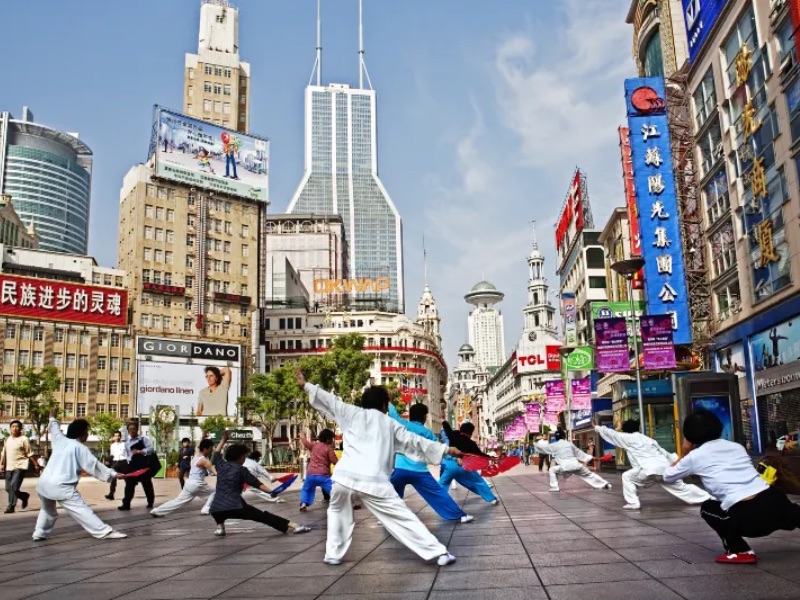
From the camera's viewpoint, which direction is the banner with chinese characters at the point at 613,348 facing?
toward the camera

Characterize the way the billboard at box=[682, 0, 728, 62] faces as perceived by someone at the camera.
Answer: facing the viewer and to the left of the viewer

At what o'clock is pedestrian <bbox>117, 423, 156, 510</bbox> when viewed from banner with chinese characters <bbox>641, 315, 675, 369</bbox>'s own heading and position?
The pedestrian is roughly at 1 o'clock from the banner with chinese characters.

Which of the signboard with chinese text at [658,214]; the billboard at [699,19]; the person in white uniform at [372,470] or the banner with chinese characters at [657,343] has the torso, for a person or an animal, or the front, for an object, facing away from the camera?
the person in white uniform

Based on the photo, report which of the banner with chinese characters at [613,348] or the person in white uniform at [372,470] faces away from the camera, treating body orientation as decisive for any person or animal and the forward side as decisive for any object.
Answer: the person in white uniform

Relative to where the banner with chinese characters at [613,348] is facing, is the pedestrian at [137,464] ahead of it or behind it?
ahead

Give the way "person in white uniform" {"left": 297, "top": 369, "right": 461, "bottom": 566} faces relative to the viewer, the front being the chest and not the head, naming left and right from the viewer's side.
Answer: facing away from the viewer

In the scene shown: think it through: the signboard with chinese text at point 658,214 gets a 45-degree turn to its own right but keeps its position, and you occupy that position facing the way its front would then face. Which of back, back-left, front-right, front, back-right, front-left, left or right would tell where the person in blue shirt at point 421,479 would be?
front-left

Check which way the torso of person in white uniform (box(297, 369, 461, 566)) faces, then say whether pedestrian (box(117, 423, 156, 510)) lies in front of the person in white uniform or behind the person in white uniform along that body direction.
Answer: in front

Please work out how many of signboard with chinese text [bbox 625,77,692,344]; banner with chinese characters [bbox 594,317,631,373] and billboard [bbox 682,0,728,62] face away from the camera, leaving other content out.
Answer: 0

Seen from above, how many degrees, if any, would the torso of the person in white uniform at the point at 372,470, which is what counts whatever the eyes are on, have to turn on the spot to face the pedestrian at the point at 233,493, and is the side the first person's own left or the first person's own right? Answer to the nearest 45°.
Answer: approximately 45° to the first person's own left

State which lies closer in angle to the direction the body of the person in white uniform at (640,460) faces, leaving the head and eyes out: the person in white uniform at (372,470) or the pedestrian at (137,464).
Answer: the pedestrian

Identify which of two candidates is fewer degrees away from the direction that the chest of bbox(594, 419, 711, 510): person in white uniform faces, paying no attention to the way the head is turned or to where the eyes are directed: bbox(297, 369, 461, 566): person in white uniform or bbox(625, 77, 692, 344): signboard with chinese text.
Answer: the signboard with chinese text

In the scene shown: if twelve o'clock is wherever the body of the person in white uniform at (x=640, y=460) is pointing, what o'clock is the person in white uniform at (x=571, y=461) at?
the person in white uniform at (x=571, y=461) is roughly at 1 o'clock from the person in white uniform at (x=640, y=460).

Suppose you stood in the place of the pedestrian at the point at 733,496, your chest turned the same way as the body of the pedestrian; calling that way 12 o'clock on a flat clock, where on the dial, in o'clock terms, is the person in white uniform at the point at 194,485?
The person in white uniform is roughly at 11 o'clock from the pedestrian.

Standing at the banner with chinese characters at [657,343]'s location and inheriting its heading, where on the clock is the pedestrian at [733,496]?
The pedestrian is roughly at 12 o'clock from the banner with chinese characters.

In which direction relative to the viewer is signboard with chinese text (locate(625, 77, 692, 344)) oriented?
toward the camera

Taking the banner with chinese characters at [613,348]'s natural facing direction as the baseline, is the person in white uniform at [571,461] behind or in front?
in front
